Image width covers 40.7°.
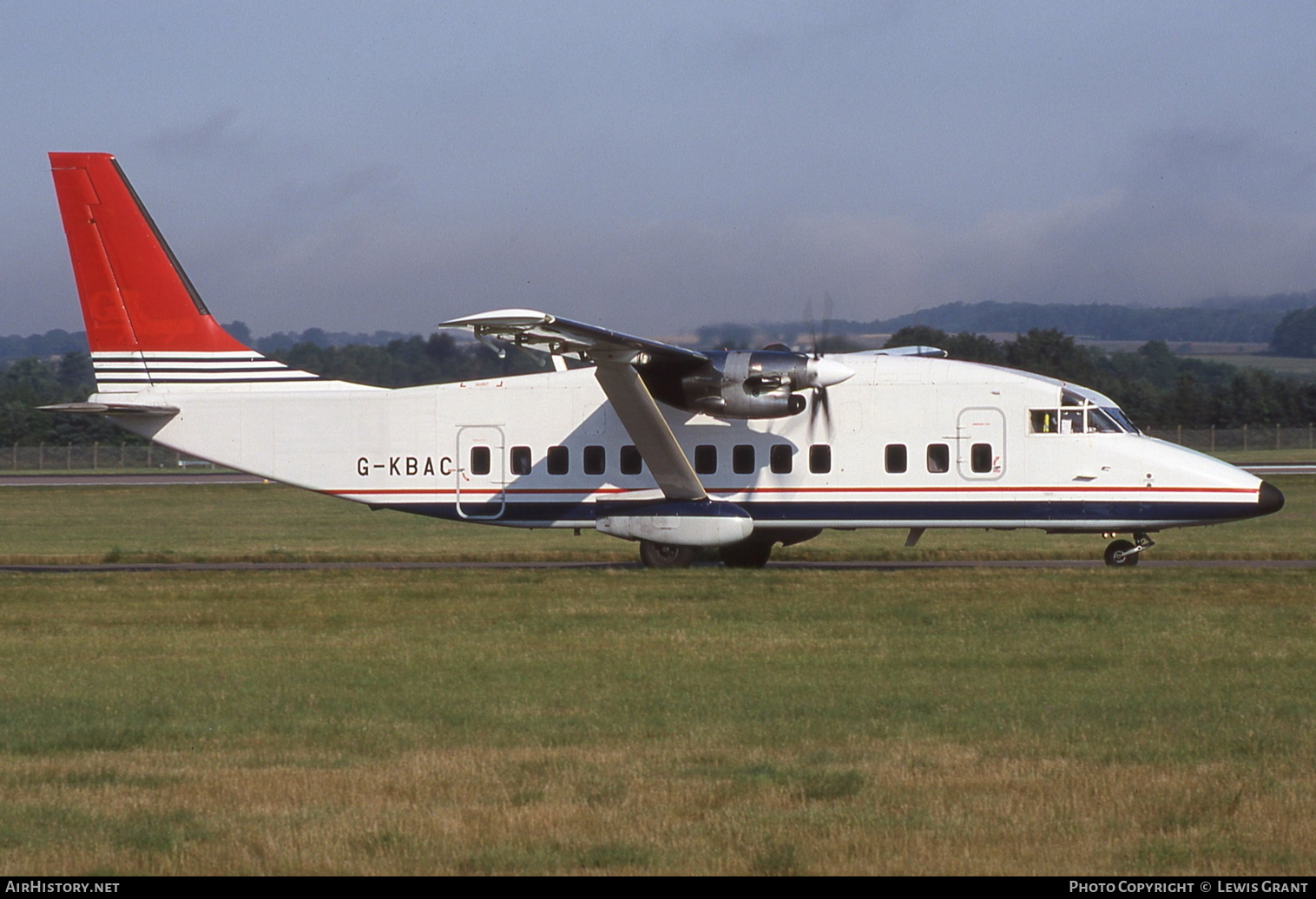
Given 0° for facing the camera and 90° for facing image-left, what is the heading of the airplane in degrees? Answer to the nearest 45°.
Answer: approximately 270°
